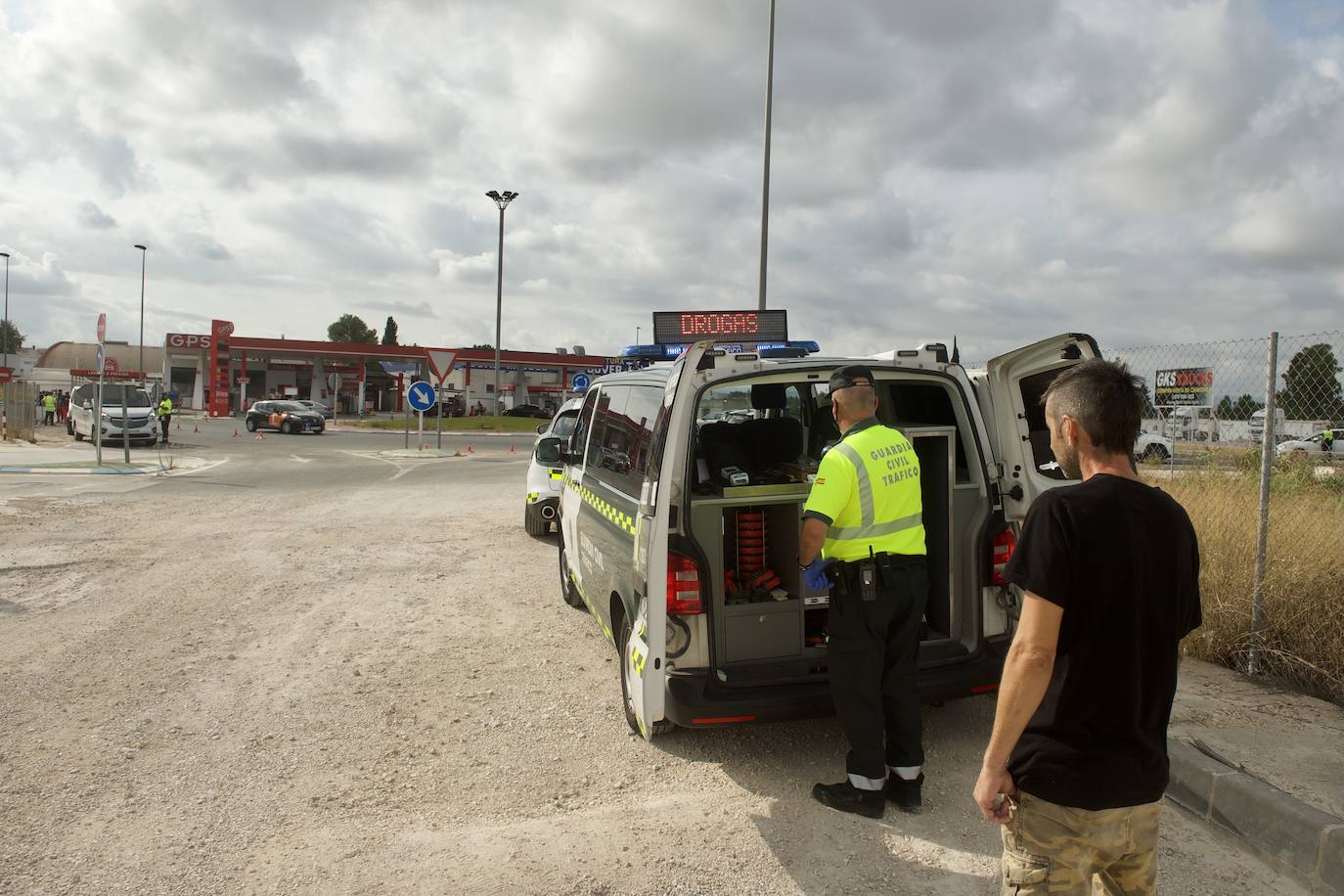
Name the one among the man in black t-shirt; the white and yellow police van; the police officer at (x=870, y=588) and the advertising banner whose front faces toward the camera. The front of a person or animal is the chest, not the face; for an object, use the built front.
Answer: the advertising banner

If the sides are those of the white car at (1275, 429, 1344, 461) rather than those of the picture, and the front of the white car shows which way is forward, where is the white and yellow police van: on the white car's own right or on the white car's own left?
on the white car's own left

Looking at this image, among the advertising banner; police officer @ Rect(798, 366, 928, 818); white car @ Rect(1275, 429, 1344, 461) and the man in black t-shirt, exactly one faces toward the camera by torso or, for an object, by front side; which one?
the advertising banner

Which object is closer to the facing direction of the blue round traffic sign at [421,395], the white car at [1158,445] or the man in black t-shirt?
the man in black t-shirt

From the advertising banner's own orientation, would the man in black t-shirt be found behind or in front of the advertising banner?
in front

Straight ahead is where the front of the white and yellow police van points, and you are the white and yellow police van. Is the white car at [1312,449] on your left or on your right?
on your right

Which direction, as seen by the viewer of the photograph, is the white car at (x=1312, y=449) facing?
facing to the left of the viewer

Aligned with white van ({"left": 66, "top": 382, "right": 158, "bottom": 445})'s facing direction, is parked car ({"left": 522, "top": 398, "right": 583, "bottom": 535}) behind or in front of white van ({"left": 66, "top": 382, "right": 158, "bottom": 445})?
in front

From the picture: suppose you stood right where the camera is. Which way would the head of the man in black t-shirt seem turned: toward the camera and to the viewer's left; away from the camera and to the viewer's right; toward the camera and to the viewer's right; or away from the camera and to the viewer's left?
away from the camera and to the viewer's left

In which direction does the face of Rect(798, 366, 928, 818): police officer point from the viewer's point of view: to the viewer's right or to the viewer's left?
to the viewer's left
